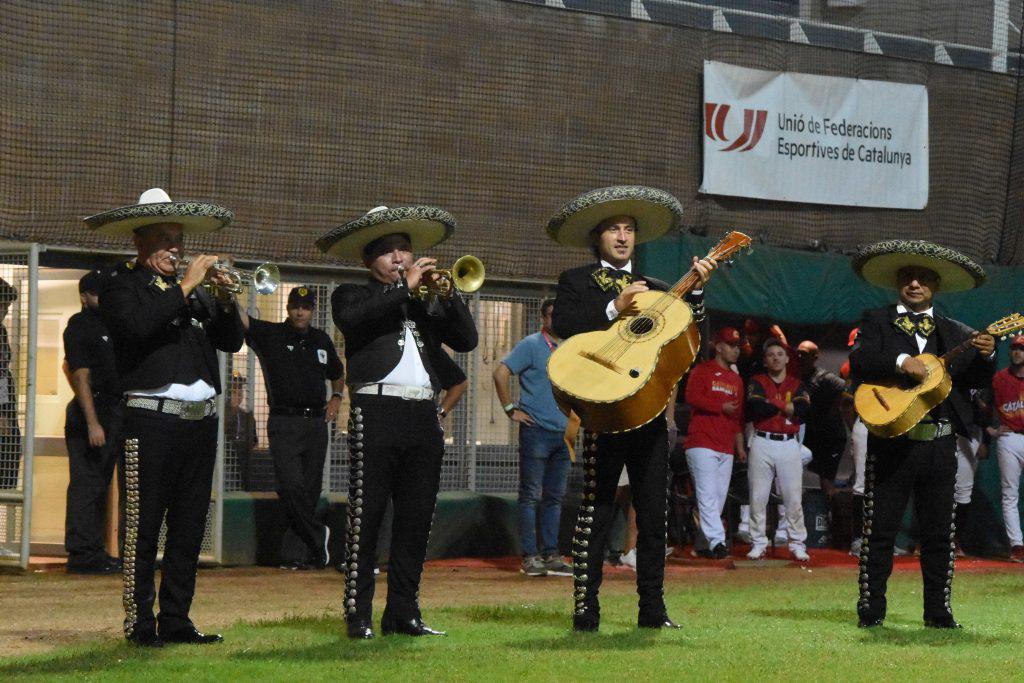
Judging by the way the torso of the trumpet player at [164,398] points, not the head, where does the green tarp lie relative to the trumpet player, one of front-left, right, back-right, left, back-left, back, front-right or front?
left

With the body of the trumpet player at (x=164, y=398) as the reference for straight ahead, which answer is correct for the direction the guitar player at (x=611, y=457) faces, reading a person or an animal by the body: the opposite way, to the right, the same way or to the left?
the same way

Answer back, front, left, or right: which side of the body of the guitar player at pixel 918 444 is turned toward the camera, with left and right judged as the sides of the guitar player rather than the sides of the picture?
front

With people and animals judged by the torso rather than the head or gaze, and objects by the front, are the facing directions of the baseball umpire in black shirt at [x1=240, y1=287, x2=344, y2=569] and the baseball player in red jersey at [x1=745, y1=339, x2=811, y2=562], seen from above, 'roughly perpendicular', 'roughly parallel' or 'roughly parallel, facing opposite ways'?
roughly parallel

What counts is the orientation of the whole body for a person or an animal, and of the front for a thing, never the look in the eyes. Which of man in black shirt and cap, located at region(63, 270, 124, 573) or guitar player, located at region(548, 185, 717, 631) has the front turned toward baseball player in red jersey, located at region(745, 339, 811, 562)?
the man in black shirt and cap

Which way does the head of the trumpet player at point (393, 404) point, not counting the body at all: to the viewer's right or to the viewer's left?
to the viewer's right

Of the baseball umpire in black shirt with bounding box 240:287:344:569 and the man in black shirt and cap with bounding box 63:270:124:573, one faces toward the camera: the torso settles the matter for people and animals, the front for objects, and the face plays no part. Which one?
the baseball umpire in black shirt with bounding box 240:287:344:569

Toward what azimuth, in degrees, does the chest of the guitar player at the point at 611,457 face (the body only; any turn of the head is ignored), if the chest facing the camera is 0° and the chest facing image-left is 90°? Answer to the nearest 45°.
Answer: approximately 315°

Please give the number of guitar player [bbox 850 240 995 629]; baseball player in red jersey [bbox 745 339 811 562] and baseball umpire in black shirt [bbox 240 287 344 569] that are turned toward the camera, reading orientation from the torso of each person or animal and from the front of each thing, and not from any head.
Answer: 3

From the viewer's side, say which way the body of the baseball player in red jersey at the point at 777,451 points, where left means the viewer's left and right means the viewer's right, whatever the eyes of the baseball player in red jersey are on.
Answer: facing the viewer

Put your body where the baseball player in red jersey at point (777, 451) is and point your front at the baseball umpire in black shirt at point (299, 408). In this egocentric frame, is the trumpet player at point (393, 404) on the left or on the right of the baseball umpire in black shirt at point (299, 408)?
left

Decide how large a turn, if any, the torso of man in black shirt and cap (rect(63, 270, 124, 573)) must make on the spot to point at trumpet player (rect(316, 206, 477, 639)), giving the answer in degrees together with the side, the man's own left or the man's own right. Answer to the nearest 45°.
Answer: approximately 90° to the man's own right

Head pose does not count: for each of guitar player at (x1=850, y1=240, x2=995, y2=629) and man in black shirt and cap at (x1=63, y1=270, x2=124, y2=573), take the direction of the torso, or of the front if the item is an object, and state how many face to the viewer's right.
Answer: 1

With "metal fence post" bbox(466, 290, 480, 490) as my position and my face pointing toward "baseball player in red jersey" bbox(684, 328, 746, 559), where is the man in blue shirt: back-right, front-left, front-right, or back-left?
front-right

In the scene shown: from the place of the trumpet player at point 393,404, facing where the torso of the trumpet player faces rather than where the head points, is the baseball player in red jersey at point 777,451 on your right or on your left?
on your left

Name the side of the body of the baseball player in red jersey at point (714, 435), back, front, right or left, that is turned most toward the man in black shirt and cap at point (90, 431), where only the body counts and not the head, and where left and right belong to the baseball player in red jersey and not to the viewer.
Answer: right

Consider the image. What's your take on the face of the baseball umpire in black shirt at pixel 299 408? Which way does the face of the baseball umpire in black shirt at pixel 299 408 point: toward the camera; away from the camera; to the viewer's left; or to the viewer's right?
toward the camera

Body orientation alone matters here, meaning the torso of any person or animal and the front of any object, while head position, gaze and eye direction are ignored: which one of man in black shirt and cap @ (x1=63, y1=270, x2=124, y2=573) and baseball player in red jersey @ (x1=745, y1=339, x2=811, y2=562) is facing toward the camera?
the baseball player in red jersey
